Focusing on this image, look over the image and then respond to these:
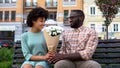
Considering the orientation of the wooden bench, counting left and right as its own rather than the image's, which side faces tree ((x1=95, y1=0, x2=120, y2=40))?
back

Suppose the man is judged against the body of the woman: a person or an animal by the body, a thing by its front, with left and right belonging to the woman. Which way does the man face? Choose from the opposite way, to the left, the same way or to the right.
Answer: to the right

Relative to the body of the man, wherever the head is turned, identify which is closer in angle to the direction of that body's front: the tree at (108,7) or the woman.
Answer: the woman

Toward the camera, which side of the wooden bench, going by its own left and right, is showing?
front

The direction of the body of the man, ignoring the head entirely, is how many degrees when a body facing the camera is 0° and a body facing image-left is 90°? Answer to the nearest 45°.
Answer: approximately 45°

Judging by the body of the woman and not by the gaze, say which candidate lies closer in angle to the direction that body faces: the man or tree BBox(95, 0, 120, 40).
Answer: the man

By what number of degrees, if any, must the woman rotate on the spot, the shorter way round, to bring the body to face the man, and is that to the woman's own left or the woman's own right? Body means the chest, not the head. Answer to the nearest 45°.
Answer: approximately 45° to the woman's own left

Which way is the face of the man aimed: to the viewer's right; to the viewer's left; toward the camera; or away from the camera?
to the viewer's left

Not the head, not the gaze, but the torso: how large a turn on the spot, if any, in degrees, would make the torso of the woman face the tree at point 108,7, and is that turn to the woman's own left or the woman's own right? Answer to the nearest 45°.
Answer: approximately 135° to the woman's own left

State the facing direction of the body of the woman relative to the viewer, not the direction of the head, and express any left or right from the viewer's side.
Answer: facing the viewer and to the right of the viewer
